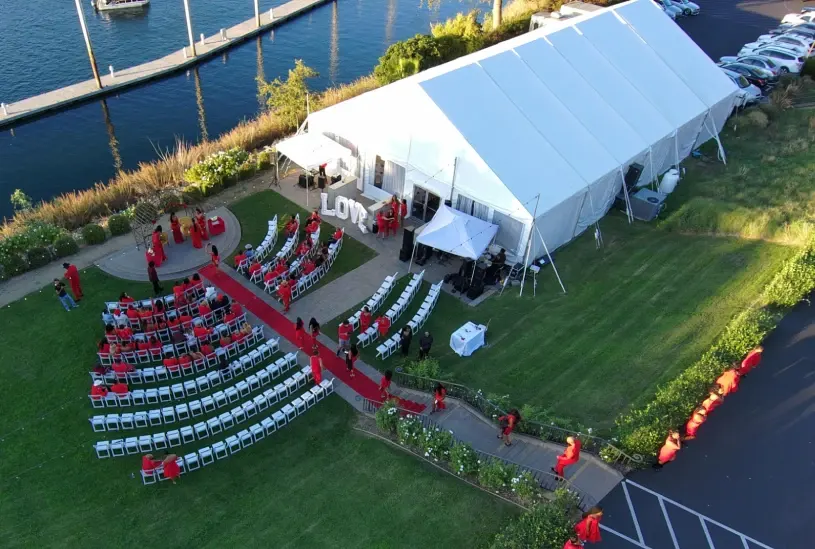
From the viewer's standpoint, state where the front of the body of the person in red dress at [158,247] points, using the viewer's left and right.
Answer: facing to the right of the viewer

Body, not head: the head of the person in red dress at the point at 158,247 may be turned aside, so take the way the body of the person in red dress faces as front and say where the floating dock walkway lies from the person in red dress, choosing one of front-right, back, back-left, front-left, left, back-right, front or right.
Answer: left

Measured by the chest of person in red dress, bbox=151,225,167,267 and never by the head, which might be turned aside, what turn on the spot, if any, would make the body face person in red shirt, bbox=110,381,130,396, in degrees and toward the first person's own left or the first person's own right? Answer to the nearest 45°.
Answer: approximately 90° to the first person's own right

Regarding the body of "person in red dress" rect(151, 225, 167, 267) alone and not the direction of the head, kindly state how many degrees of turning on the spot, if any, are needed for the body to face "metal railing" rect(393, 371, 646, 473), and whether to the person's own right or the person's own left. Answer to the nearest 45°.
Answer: approximately 45° to the person's own right

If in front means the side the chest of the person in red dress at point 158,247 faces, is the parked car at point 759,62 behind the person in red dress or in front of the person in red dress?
in front

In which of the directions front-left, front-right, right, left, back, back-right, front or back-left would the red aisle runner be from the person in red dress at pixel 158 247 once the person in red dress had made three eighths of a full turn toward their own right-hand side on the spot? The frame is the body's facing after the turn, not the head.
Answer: left

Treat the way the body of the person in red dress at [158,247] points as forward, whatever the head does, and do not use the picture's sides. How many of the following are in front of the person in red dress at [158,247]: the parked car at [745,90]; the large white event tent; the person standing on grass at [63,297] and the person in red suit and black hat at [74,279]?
2

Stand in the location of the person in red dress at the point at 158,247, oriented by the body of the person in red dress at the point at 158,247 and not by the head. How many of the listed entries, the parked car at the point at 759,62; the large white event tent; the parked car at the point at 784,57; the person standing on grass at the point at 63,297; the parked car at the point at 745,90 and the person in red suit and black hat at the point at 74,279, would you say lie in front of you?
4
